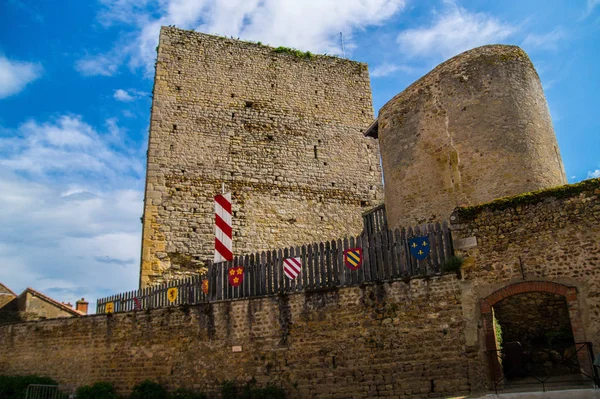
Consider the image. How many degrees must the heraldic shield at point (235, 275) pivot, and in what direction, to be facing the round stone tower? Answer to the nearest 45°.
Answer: approximately 90° to its left

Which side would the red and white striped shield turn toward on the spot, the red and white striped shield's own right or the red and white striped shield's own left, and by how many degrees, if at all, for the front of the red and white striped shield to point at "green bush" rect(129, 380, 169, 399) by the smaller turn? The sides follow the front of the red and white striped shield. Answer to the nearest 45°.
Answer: approximately 90° to the red and white striped shield's own right

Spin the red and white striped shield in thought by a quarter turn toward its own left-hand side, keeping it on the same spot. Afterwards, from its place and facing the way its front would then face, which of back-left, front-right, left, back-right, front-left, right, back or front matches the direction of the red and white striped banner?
back-left

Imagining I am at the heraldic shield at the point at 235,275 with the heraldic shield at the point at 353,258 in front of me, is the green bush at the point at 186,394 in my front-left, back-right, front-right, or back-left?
back-right

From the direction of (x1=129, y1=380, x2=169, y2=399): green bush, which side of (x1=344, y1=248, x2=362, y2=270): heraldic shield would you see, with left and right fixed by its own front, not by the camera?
right

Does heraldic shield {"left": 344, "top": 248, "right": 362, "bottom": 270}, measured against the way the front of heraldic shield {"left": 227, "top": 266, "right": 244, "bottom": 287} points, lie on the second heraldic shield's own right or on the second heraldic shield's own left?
on the second heraldic shield's own left

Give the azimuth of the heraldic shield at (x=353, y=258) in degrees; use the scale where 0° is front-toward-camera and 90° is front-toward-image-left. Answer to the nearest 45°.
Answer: approximately 0°

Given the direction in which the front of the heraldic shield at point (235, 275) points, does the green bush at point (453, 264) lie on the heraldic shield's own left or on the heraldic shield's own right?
on the heraldic shield's own left

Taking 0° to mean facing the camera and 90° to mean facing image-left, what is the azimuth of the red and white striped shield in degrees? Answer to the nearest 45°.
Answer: approximately 0°

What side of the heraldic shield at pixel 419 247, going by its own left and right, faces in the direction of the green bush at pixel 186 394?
right

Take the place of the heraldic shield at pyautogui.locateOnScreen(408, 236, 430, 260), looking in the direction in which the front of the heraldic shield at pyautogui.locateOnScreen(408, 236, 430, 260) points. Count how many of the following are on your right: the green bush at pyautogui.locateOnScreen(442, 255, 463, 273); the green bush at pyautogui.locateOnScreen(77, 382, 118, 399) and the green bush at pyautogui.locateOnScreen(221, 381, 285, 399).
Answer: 2
